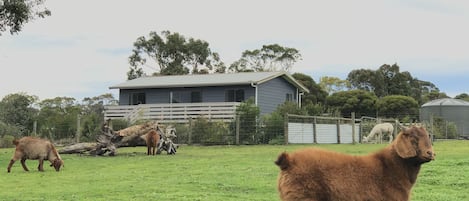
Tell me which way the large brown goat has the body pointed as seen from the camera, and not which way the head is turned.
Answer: to the viewer's right

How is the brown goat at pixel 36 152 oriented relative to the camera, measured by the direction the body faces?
to the viewer's right

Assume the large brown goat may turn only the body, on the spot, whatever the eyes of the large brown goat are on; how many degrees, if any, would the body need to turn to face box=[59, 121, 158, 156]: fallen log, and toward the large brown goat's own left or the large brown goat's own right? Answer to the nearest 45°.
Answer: approximately 135° to the large brown goat's own left

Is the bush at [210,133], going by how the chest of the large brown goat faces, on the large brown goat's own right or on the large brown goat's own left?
on the large brown goat's own left

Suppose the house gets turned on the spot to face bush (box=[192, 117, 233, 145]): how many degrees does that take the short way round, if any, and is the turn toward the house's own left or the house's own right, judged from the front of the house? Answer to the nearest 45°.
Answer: approximately 45° to the house's own left

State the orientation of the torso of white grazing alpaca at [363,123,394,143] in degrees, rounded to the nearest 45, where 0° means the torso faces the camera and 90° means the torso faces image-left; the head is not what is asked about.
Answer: approximately 90°

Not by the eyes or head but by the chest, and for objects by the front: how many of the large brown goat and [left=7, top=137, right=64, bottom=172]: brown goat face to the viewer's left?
0

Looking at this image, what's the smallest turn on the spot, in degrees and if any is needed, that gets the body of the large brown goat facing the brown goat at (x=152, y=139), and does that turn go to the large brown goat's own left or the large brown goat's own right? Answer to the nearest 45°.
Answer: approximately 135° to the large brown goat's own left
